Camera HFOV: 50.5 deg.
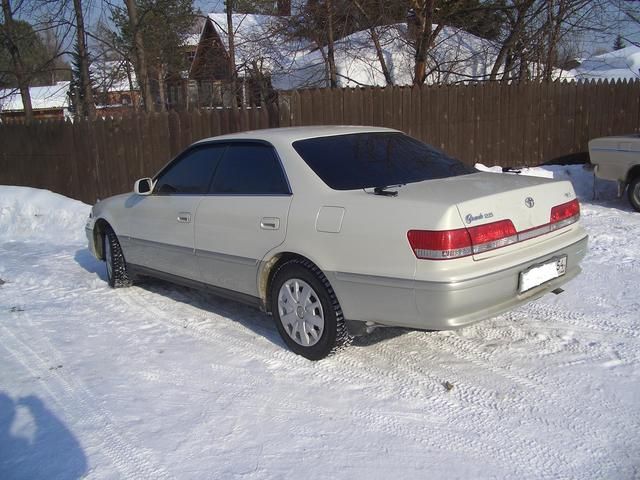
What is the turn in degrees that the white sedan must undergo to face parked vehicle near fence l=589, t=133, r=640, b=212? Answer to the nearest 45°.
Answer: approximately 90° to its right

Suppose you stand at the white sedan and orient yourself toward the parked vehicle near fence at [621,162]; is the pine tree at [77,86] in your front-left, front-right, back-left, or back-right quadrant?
front-left

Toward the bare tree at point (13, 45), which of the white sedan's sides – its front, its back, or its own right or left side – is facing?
front

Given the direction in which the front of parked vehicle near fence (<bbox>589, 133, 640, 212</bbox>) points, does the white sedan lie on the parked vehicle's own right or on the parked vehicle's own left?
on the parked vehicle's own right

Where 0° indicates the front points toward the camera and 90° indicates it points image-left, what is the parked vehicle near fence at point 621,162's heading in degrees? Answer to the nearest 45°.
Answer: approximately 270°

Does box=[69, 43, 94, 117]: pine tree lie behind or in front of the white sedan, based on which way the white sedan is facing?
in front

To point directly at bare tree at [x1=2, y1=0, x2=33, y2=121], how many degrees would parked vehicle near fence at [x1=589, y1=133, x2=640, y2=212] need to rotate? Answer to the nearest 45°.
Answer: approximately 180°

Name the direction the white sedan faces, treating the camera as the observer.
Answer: facing away from the viewer and to the left of the viewer
